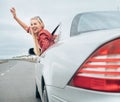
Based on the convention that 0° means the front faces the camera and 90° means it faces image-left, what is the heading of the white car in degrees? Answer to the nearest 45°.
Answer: approximately 135°

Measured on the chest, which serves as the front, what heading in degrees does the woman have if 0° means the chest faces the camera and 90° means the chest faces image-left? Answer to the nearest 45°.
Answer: approximately 45°
